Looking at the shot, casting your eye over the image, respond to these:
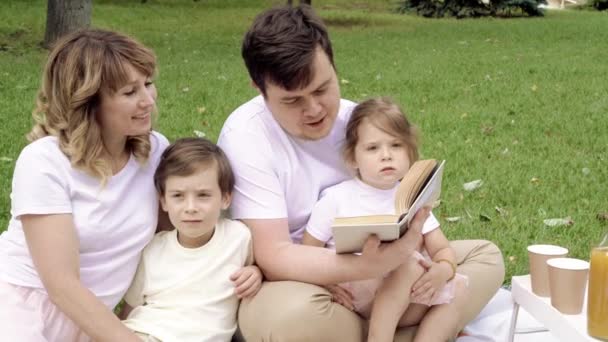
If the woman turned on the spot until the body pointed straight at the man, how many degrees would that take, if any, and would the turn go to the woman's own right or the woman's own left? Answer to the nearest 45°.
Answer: approximately 45° to the woman's own left

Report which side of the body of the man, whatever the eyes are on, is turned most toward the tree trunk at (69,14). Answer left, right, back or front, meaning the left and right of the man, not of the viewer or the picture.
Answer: back

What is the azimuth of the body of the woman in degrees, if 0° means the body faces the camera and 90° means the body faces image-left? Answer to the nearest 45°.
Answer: approximately 315°

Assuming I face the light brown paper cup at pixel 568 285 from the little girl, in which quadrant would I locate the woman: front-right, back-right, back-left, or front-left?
back-right

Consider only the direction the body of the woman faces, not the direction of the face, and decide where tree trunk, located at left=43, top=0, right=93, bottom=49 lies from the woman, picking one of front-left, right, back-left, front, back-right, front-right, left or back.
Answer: back-left

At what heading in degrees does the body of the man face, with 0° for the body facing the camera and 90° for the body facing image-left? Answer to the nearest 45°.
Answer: approximately 315°
